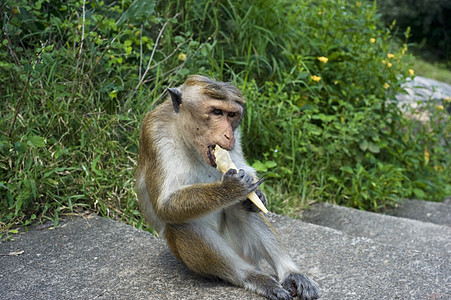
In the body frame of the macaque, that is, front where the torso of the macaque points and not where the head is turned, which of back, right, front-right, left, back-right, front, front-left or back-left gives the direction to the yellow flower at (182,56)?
back-left

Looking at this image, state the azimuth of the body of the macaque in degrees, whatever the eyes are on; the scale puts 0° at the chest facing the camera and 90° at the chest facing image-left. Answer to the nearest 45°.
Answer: approximately 315°
